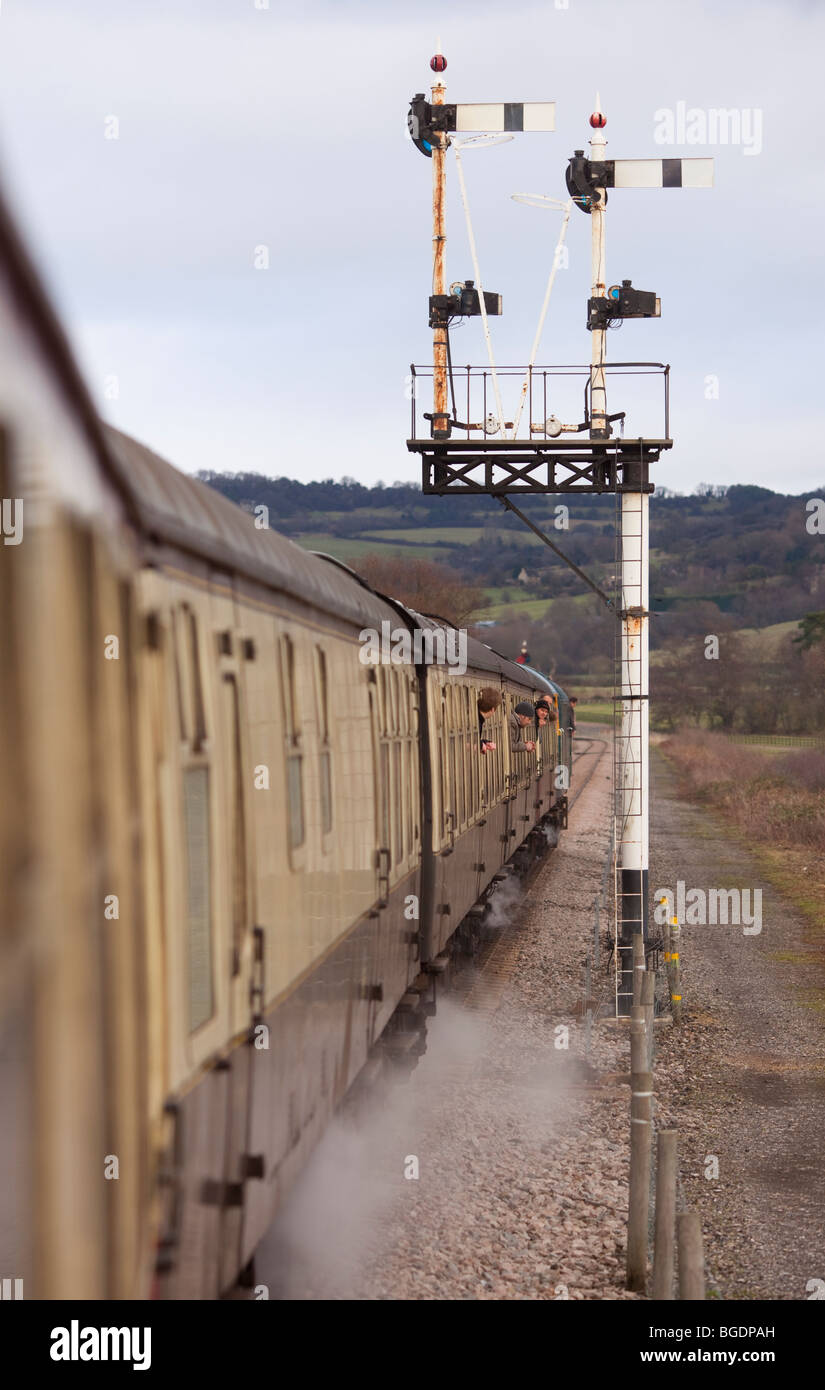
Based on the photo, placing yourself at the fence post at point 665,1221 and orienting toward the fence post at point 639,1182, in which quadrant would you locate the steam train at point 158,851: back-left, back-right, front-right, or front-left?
back-left

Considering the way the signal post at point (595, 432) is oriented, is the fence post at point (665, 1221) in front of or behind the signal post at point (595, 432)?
behind

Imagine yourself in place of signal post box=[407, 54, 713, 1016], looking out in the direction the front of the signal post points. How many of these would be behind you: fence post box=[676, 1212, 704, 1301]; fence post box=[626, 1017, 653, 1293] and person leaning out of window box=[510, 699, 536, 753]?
2

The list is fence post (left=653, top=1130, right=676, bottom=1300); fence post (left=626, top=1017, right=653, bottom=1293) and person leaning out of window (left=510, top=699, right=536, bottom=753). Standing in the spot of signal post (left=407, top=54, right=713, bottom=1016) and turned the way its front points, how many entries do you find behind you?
2

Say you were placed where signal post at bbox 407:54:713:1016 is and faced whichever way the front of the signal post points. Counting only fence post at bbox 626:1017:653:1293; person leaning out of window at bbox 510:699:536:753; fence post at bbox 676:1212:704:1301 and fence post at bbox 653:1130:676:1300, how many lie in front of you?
1

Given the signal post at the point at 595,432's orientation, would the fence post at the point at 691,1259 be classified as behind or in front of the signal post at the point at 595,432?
behind

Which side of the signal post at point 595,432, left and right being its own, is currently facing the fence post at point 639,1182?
back

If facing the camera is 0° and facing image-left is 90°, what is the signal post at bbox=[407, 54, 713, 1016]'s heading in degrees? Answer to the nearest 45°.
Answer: approximately 180°

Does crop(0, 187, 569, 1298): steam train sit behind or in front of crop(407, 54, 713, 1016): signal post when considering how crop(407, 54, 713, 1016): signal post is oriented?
behind

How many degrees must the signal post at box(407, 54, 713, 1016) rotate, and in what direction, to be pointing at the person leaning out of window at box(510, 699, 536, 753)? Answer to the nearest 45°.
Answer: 0° — it already faces them
